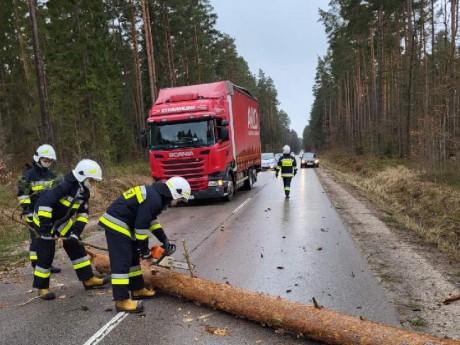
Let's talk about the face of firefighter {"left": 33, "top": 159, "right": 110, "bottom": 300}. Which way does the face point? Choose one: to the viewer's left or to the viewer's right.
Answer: to the viewer's right

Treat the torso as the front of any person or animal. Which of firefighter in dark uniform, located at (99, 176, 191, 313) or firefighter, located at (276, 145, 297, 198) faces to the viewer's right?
the firefighter in dark uniform

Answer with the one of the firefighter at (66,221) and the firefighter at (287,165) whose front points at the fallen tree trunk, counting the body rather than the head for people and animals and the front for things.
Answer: the firefighter at (66,221)

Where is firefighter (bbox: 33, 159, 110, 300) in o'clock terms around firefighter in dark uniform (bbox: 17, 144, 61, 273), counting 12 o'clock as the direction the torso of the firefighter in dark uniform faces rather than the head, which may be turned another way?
The firefighter is roughly at 1 o'clock from the firefighter in dark uniform.

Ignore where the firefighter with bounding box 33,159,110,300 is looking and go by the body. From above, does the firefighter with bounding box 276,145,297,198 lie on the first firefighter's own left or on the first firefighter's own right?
on the first firefighter's own left

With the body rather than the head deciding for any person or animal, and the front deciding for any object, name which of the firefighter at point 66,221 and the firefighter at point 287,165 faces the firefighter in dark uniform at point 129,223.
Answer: the firefighter at point 66,221
